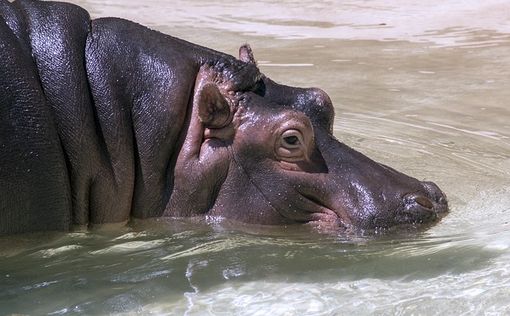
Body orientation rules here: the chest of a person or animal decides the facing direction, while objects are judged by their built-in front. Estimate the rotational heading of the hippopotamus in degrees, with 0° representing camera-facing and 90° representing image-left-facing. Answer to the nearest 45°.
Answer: approximately 270°
